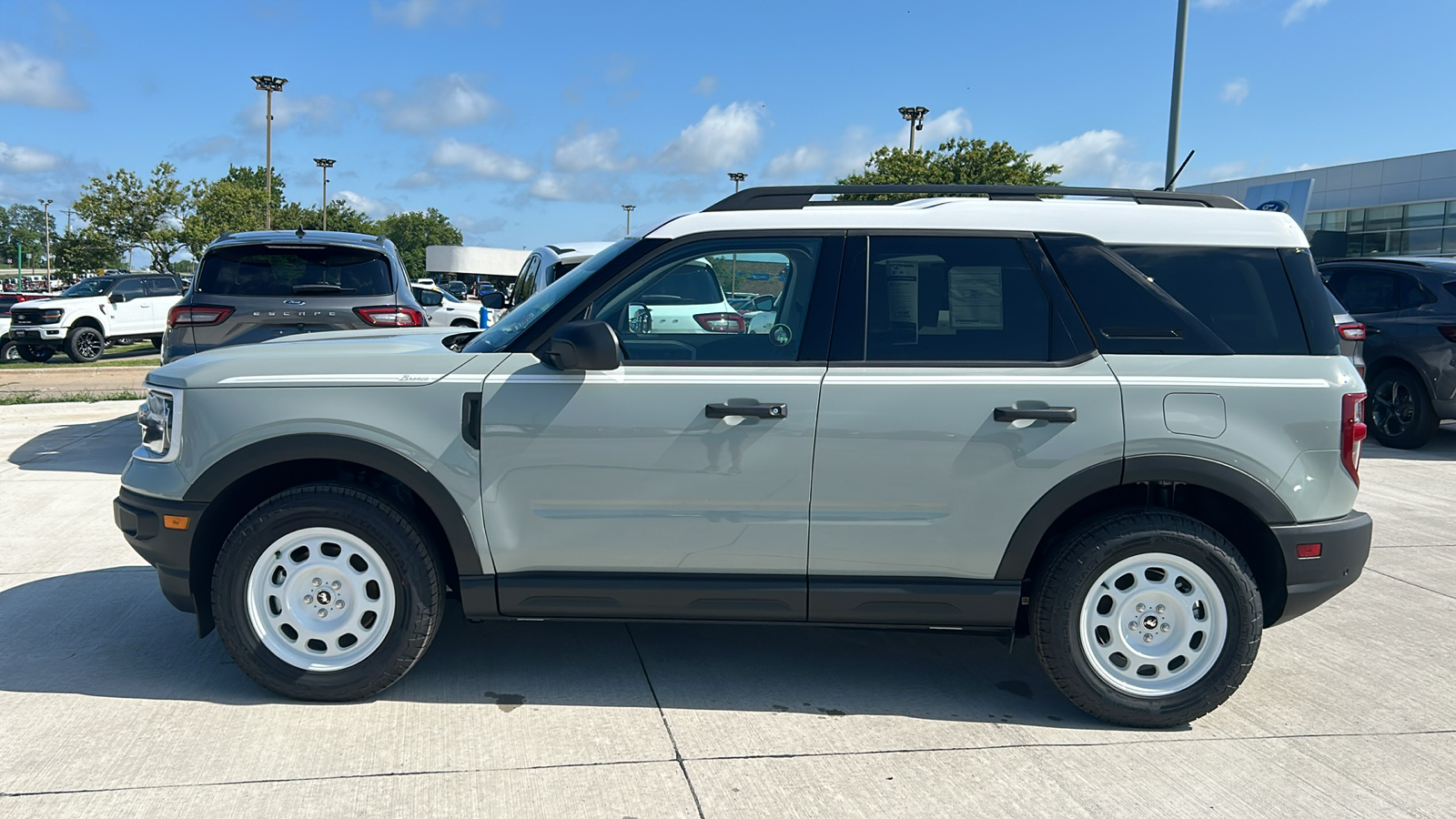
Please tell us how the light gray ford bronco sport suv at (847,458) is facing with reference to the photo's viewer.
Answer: facing to the left of the viewer

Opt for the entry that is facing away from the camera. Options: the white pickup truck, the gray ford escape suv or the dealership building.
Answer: the gray ford escape suv

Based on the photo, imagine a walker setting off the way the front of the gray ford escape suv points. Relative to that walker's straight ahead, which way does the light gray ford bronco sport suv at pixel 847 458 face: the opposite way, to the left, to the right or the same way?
to the left

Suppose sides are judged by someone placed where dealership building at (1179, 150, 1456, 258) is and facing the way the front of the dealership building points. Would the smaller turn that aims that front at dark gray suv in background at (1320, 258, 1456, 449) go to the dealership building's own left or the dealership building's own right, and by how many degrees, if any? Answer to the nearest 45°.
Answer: approximately 45° to the dealership building's own left

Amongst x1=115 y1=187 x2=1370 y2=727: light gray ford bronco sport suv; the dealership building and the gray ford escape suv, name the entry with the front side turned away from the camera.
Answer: the gray ford escape suv

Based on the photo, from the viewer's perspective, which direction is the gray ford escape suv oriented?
away from the camera

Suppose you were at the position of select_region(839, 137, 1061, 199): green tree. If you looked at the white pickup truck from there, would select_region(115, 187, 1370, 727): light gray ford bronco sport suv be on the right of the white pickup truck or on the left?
left
